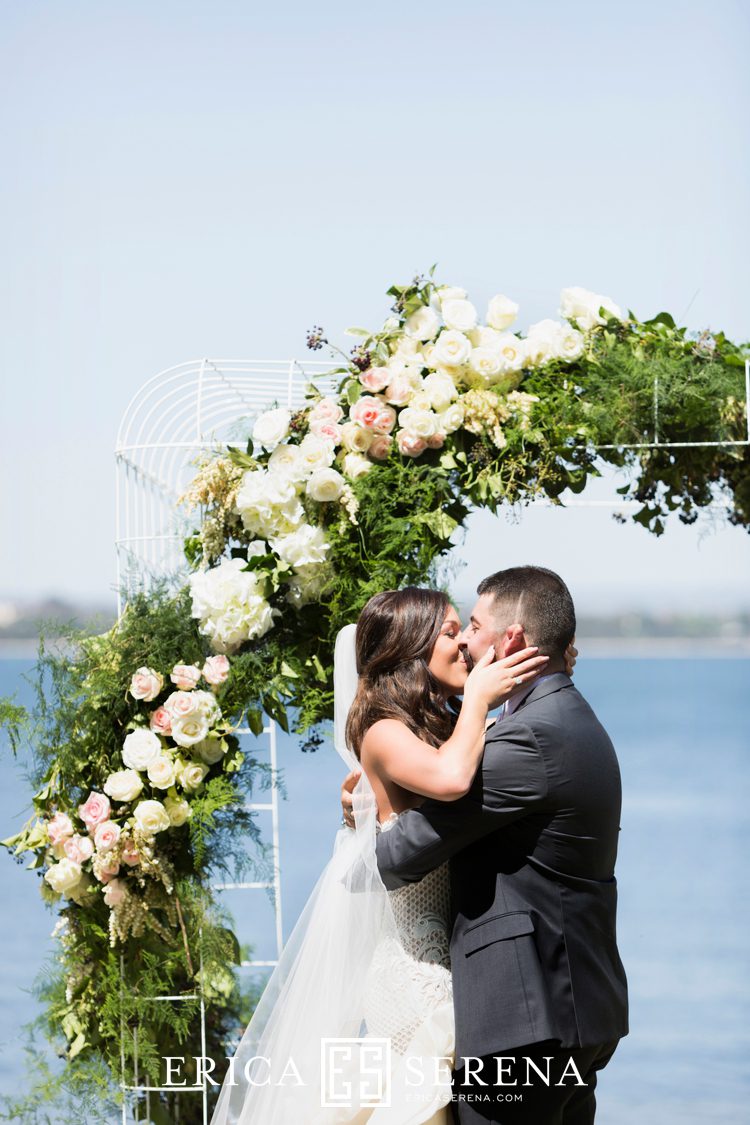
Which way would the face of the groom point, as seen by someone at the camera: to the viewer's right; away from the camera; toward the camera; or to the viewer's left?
to the viewer's left

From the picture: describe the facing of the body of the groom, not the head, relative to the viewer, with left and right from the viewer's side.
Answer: facing to the left of the viewer

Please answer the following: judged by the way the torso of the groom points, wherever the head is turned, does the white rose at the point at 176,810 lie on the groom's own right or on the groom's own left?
on the groom's own right

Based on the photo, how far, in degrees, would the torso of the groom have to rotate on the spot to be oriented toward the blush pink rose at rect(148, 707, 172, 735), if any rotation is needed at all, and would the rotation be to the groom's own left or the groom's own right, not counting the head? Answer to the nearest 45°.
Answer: approximately 45° to the groom's own right

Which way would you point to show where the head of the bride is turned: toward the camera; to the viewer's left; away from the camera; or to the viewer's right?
to the viewer's right

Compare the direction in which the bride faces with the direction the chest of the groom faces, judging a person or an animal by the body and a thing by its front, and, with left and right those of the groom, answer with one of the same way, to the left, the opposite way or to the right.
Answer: the opposite way

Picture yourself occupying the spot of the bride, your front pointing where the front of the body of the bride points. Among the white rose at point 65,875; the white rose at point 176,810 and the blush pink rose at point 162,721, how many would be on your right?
0

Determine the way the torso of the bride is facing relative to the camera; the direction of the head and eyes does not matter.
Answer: to the viewer's right
